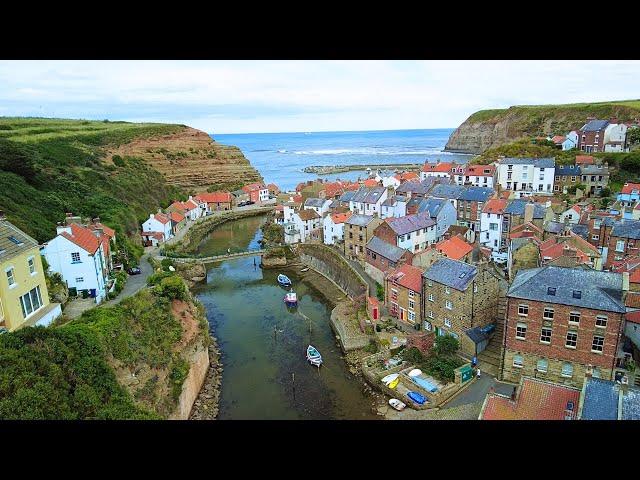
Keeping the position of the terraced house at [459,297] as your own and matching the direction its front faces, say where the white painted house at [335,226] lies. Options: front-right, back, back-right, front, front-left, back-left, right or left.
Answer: right

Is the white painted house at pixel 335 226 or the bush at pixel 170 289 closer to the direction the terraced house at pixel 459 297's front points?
the bush

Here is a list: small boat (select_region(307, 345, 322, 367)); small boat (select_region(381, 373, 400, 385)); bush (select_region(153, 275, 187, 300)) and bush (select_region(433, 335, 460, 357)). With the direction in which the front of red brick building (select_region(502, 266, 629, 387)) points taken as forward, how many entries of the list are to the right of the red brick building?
4

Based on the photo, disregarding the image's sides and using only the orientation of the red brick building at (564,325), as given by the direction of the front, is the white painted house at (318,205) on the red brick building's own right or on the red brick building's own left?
on the red brick building's own right

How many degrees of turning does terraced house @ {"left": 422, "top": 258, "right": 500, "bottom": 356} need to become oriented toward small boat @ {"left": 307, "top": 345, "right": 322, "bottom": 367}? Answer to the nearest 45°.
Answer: approximately 45° to its right

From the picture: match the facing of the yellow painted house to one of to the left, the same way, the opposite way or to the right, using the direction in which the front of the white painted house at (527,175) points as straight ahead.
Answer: to the left

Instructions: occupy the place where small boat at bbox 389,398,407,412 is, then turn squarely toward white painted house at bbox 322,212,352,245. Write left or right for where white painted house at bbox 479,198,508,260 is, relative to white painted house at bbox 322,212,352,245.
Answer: right

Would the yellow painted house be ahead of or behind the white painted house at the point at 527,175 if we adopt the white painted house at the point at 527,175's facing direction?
ahead

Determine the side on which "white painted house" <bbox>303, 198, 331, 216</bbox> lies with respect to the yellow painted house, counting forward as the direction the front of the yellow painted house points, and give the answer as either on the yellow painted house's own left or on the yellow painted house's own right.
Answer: on the yellow painted house's own left

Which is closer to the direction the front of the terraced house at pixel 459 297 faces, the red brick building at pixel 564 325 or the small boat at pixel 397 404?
the small boat

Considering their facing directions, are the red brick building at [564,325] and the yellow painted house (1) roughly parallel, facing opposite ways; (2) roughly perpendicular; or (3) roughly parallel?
roughly perpendicular

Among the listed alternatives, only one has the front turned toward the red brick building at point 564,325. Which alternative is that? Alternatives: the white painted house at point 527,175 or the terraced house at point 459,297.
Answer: the white painted house

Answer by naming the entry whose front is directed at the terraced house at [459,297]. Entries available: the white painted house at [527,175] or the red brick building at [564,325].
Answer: the white painted house

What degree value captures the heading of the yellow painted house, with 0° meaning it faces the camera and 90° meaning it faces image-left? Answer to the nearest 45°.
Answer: approximately 315°

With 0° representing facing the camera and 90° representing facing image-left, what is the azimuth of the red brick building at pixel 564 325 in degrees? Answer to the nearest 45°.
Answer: approximately 0°

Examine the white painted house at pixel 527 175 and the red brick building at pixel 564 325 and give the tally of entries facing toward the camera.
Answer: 2

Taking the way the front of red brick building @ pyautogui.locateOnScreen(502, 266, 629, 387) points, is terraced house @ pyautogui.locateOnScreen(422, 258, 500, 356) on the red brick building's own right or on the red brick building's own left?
on the red brick building's own right
